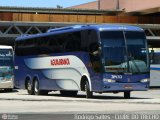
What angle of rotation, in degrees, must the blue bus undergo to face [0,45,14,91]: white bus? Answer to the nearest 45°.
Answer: approximately 180°

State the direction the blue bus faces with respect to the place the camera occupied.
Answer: facing the viewer and to the right of the viewer
